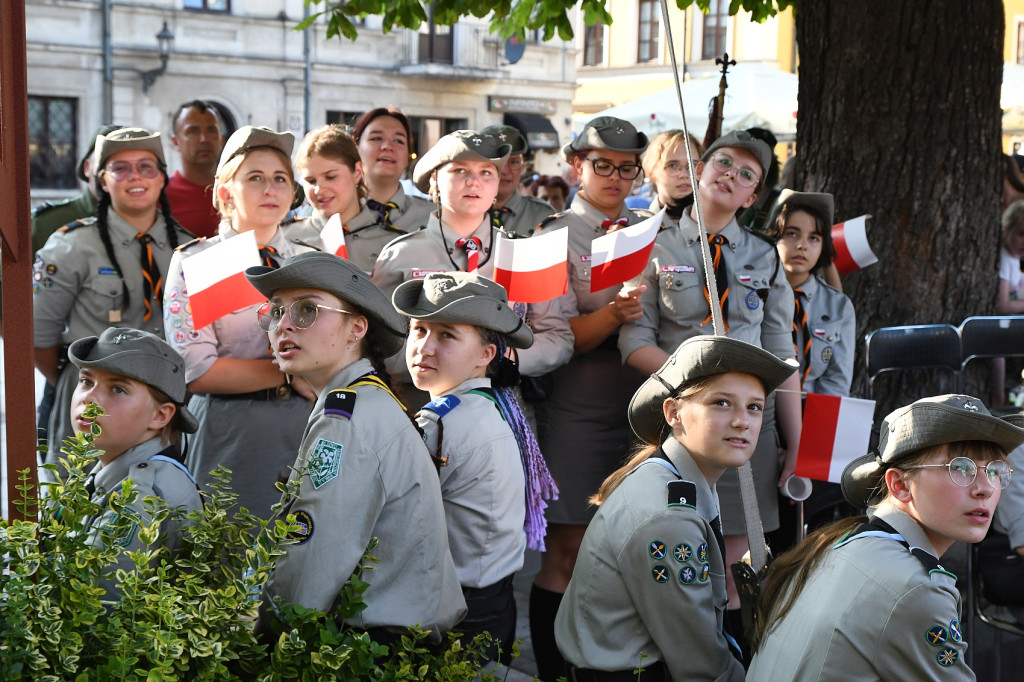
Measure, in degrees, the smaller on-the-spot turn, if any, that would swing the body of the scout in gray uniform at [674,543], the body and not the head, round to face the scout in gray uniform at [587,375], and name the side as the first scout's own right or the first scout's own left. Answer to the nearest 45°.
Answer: approximately 90° to the first scout's own left

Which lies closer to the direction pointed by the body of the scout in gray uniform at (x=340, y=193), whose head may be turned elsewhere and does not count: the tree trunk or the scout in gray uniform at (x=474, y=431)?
the scout in gray uniform

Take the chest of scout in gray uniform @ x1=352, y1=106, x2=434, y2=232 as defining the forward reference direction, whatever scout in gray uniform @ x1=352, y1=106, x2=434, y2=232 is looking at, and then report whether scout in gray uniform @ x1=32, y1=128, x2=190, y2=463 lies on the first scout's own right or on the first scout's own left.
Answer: on the first scout's own right

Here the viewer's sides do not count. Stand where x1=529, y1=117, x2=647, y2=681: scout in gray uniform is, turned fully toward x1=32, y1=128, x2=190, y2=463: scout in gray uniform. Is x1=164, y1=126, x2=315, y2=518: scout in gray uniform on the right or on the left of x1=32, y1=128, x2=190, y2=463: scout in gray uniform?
left

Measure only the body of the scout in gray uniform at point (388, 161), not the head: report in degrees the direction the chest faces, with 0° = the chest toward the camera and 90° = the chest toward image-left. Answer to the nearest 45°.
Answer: approximately 0°

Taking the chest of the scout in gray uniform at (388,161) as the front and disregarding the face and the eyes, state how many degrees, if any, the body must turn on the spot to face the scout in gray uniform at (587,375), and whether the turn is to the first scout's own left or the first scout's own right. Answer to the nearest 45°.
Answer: approximately 45° to the first scout's own left
